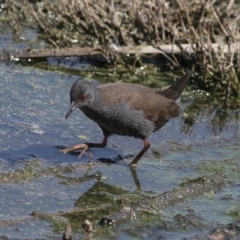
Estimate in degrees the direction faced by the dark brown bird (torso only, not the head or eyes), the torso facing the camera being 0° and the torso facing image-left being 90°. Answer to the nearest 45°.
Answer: approximately 90°
